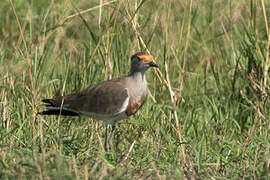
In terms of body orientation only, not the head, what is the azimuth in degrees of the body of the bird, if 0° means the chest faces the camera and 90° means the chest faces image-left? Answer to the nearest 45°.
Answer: approximately 270°
